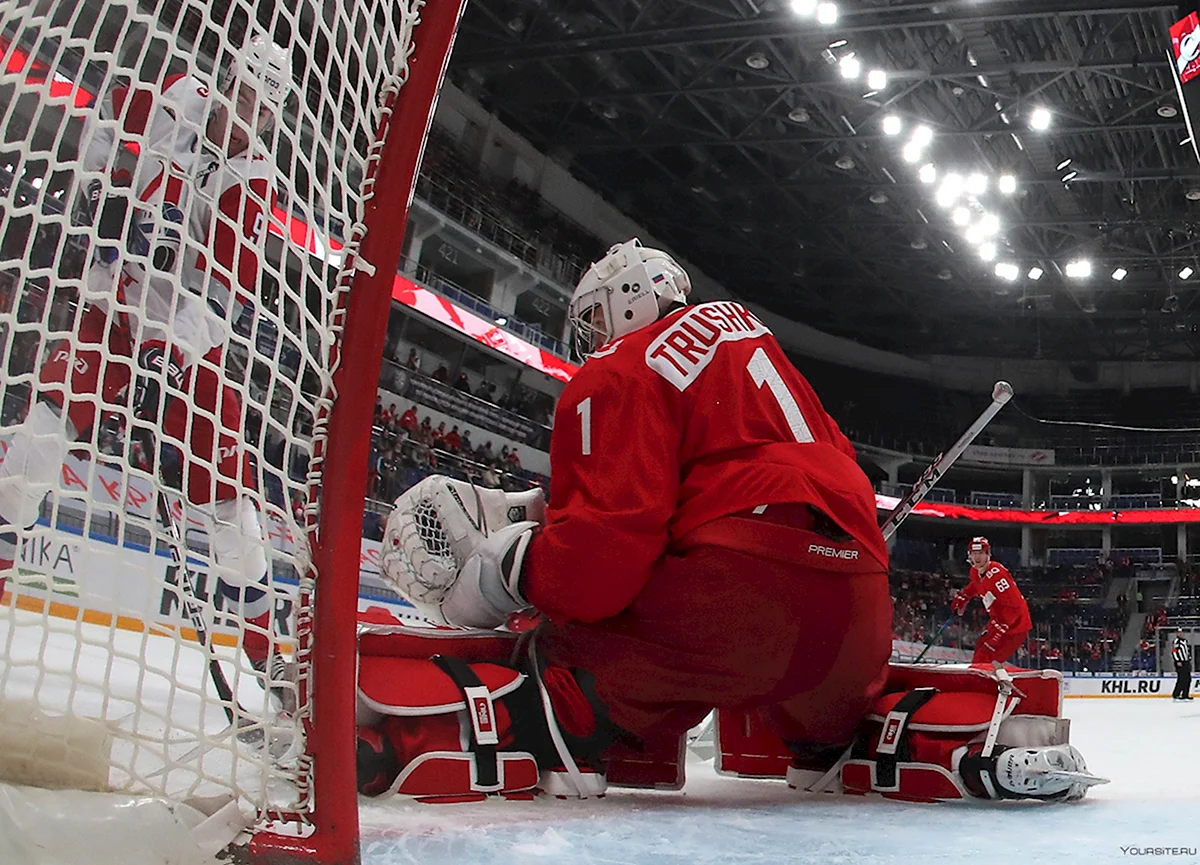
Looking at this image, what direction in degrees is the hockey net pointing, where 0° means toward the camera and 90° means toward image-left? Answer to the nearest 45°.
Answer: approximately 225°

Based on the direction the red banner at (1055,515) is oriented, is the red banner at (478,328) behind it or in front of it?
in front

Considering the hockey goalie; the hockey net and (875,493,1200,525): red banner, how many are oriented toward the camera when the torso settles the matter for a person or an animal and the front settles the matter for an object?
1

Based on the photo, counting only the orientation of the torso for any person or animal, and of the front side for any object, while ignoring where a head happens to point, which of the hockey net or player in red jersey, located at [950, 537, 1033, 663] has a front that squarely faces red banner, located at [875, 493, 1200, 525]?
the hockey net

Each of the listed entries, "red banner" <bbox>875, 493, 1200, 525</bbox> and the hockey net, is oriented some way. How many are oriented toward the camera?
1

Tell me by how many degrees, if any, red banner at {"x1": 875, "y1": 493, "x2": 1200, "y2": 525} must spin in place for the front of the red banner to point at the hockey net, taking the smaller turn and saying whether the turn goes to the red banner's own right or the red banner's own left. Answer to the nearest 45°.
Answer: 0° — it already faces it

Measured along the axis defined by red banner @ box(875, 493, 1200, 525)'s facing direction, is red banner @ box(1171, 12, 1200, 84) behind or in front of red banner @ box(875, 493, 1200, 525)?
in front

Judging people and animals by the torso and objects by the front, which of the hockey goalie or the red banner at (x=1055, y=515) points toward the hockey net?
the red banner

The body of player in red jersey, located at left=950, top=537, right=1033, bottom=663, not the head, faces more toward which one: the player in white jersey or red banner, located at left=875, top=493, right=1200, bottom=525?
the player in white jersey

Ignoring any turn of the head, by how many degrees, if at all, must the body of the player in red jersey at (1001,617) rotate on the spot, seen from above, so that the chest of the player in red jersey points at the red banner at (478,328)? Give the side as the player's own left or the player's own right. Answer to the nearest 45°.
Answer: approximately 90° to the player's own right

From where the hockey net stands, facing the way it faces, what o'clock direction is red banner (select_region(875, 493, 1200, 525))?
The red banner is roughly at 12 o'clock from the hockey net.

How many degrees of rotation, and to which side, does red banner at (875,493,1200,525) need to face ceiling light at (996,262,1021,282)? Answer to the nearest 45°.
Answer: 0° — it already faces it

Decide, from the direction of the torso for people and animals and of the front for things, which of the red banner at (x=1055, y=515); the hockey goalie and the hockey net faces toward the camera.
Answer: the red banner
